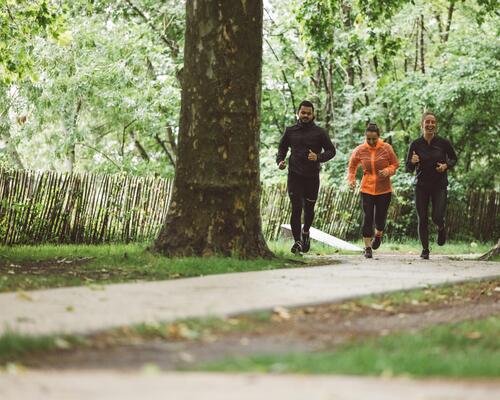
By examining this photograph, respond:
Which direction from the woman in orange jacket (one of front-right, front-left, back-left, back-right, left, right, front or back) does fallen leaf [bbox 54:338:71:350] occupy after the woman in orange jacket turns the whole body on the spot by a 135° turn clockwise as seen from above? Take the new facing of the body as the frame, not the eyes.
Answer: back-left

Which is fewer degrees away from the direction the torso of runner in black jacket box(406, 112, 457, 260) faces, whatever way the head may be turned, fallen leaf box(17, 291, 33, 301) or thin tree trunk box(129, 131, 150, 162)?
the fallen leaf

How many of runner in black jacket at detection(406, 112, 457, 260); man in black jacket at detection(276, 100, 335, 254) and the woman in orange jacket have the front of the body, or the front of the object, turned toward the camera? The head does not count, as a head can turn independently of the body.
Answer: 3

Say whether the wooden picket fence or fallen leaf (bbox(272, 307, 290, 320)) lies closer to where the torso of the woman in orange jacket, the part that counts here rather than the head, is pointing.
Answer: the fallen leaf

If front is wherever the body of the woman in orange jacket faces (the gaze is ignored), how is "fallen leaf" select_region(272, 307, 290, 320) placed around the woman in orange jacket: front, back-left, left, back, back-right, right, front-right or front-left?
front

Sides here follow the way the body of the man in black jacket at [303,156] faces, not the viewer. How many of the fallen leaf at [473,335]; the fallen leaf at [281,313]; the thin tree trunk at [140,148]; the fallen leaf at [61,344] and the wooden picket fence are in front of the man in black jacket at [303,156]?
3

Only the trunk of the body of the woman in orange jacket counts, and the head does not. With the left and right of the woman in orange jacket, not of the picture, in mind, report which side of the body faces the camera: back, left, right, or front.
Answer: front

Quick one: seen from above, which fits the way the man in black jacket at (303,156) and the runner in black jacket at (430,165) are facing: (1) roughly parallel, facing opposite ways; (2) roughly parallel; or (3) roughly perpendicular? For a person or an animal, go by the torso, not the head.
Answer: roughly parallel

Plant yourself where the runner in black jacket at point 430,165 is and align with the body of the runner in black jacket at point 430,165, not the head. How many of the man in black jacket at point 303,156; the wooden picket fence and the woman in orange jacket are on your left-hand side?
0

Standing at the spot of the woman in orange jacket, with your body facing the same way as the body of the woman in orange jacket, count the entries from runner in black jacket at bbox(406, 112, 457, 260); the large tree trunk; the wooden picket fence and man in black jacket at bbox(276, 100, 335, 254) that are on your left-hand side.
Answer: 1

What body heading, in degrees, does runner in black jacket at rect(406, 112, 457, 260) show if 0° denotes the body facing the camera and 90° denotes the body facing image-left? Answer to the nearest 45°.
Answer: approximately 0°

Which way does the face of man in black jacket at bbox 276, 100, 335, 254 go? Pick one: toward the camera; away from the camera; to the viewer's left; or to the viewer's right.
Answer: toward the camera

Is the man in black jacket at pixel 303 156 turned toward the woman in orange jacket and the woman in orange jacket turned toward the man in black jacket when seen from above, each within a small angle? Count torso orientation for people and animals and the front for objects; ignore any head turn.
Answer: no

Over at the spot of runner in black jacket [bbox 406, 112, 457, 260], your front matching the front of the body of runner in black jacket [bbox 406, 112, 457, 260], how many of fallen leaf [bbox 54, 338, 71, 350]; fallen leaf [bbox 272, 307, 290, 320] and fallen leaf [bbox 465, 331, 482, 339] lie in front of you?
3

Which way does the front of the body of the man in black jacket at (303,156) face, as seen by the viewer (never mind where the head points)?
toward the camera

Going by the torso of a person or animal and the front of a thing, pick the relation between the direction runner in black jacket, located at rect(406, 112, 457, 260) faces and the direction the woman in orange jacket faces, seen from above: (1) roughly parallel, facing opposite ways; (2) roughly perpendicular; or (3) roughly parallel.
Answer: roughly parallel

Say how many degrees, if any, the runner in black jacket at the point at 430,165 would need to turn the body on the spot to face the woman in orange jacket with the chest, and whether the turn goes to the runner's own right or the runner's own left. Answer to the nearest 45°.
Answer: approximately 90° to the runner's own right

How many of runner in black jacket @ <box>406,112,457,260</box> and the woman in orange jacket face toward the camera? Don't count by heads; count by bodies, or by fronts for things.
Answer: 2

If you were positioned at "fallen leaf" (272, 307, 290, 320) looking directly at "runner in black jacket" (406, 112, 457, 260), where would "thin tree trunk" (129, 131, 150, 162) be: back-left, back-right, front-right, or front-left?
front-left

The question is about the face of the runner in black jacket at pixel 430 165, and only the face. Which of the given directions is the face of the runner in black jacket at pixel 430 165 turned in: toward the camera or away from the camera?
toward the camera
